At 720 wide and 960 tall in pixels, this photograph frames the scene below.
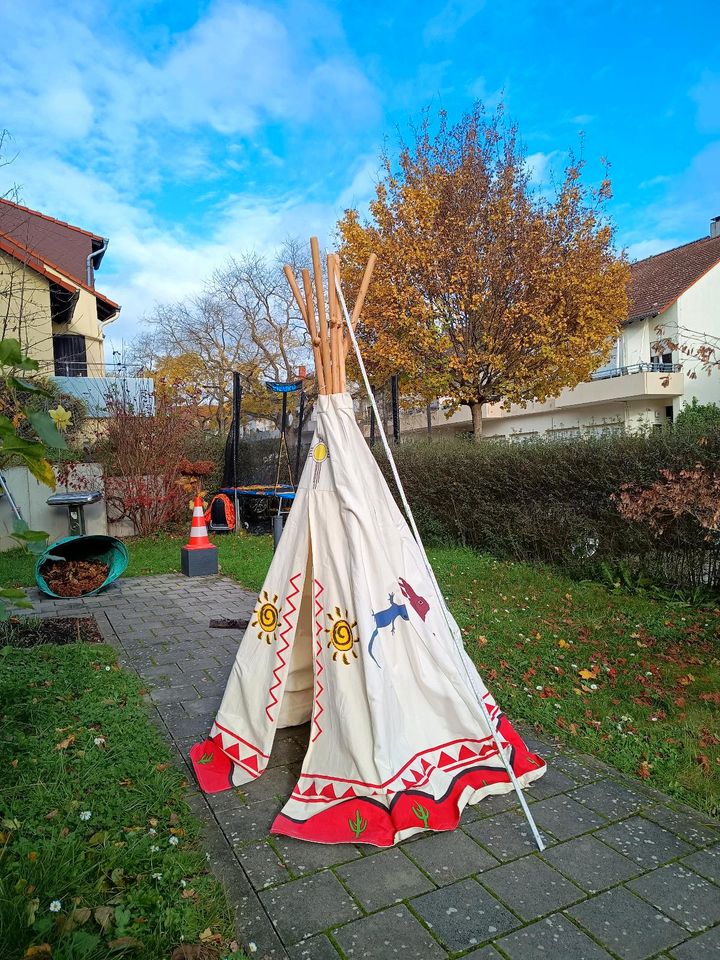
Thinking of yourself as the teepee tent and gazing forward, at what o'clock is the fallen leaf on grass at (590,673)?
The fallen leaf on grass is roughly at 6 o'clock from the teepee tent.

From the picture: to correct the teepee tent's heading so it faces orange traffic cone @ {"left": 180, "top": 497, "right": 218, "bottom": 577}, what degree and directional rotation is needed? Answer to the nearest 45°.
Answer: approximately 135° to its right

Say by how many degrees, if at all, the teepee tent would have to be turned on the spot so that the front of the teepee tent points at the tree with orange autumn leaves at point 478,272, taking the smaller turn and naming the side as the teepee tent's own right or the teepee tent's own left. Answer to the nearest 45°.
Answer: approximately 135° to the teepee tent's own right

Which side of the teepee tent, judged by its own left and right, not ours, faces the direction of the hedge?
back

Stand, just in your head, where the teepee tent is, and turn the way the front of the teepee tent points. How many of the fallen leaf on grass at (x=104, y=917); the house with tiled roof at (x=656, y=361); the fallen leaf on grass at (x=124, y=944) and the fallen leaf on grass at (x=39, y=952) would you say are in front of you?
3

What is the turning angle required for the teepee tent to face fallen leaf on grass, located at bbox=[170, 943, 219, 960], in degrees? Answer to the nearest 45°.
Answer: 0° — it already faces it

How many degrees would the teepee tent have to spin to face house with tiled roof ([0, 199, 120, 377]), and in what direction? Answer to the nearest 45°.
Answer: approximately 90° to its right

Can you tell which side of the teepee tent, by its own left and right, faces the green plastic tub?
right

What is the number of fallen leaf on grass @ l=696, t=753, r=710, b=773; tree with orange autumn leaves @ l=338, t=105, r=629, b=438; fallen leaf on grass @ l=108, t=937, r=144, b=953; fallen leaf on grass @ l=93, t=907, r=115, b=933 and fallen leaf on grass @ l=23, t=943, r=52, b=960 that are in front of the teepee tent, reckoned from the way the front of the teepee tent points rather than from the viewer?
3

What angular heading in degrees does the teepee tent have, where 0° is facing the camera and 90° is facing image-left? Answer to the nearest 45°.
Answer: approximately 45°

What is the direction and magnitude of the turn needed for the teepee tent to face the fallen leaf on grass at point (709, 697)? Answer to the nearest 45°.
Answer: approximately 180°

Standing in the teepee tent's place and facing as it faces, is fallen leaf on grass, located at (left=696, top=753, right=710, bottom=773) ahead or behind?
behind
